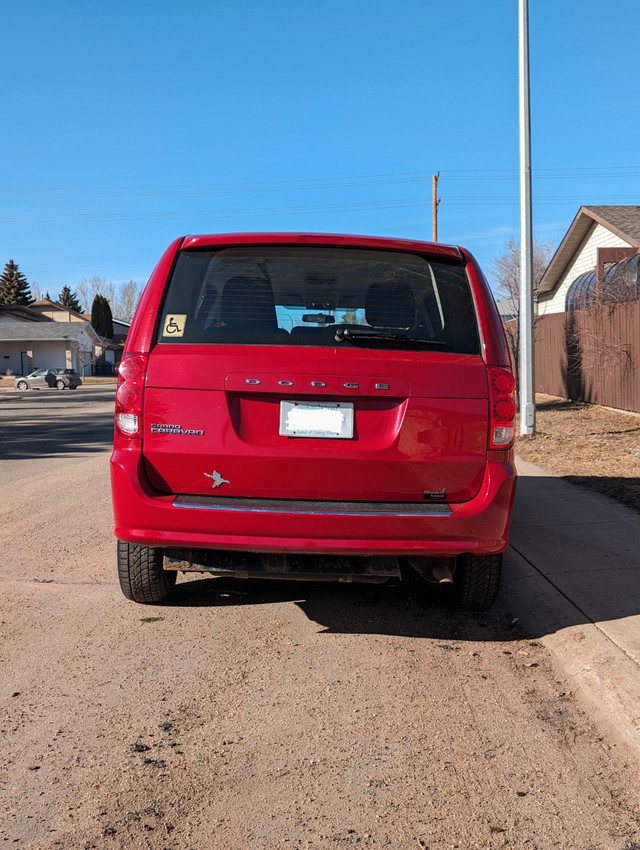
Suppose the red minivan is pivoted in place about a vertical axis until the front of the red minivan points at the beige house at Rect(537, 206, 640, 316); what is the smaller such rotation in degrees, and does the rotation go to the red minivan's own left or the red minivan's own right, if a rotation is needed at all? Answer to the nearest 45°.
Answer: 0° — it already faces it

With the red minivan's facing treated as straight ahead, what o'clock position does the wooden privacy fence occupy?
The wooden privacy fence is roughly at 1 o'clock from the red minivan.

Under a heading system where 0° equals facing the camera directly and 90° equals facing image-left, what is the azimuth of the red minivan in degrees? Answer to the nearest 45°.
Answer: approximately 180°

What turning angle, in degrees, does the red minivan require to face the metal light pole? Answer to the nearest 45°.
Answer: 0° — it already faces it
